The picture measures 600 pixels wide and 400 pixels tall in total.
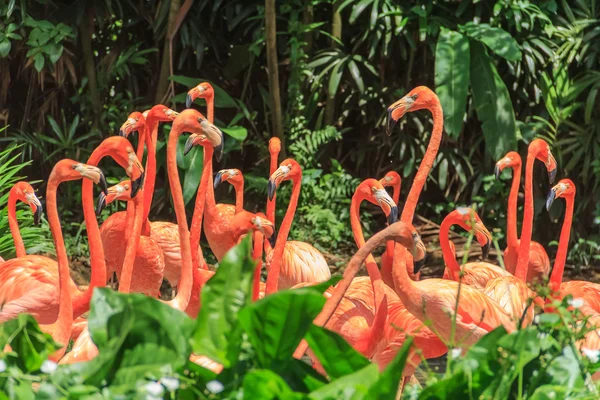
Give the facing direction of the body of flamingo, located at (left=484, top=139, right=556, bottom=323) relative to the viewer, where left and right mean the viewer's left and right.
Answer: facing to the right of the viewer

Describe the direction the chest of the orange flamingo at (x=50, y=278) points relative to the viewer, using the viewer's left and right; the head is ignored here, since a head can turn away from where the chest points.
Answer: facing to the right of the viewer

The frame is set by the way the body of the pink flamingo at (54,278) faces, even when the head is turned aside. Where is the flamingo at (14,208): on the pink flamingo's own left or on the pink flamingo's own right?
on the pink flamingo's own left

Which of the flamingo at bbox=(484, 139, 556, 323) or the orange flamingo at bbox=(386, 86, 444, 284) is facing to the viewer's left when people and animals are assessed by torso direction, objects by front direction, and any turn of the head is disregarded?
the orange flamingo

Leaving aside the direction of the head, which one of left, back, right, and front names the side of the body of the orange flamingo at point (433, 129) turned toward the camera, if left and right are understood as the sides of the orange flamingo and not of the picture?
left
